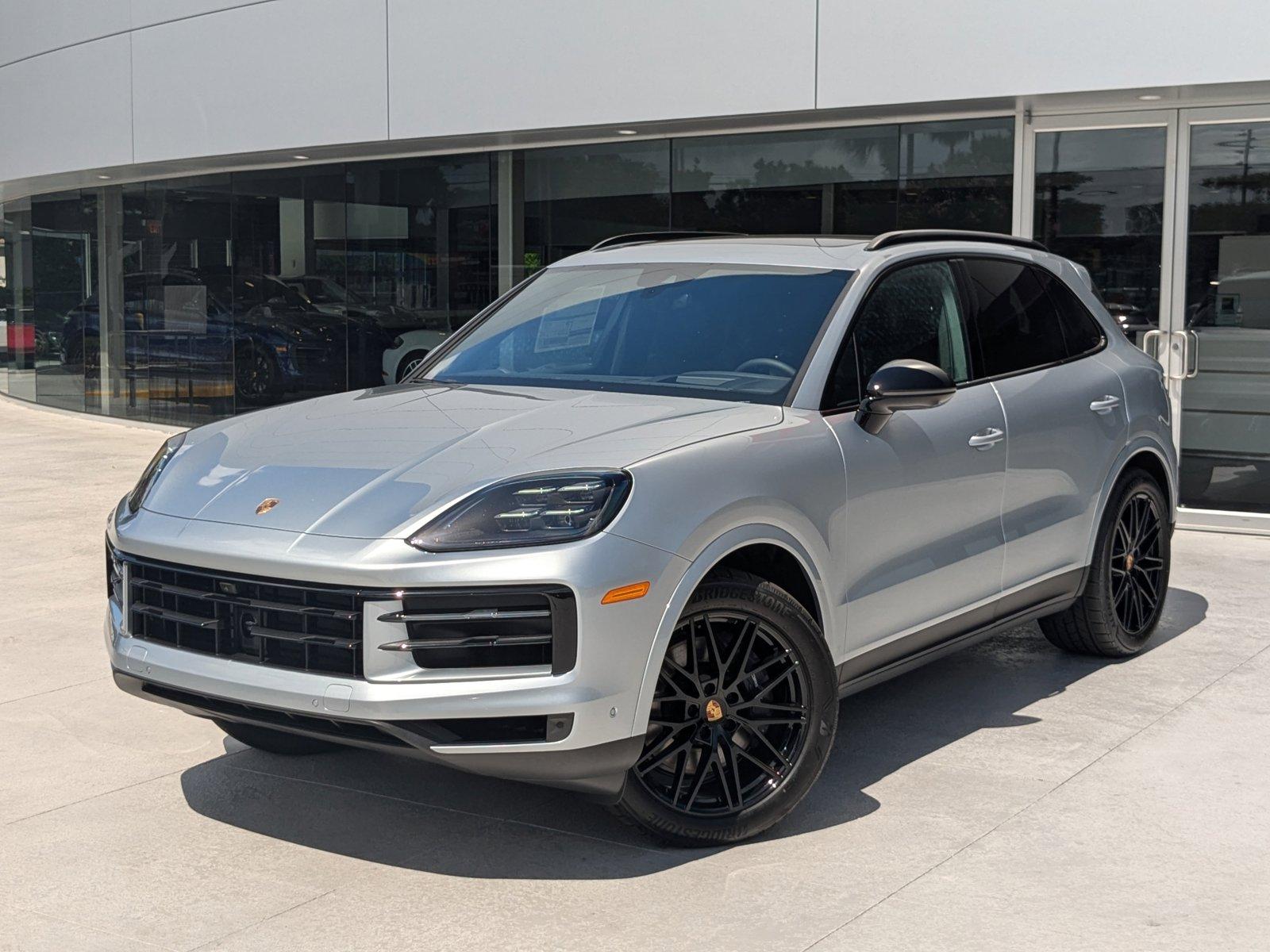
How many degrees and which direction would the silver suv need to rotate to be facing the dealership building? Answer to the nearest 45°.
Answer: approximately 135° to its right

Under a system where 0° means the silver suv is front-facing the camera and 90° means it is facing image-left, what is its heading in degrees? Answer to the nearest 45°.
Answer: approximately 45°
